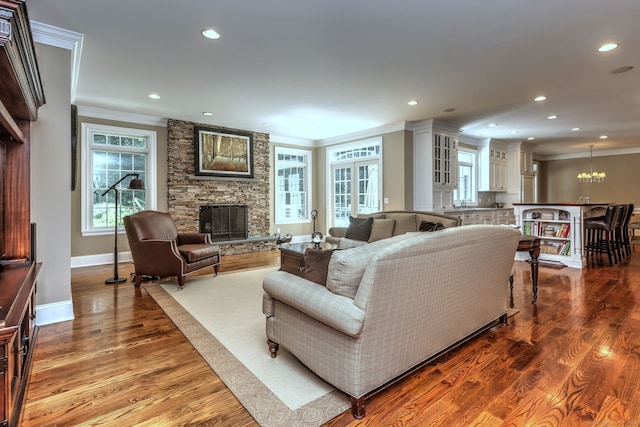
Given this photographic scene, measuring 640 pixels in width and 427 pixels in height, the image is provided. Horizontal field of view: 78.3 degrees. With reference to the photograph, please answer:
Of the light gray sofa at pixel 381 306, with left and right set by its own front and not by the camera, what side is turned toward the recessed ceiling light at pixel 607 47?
right

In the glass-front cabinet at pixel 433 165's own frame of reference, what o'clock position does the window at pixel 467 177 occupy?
The window is roughly at 8 o'clock from the glass-front cabinet.

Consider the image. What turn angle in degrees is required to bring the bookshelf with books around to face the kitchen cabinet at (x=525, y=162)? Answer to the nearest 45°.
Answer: approximately 135° to its right

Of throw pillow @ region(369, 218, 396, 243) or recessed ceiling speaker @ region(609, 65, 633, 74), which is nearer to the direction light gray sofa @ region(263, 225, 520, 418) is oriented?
the throw pillow

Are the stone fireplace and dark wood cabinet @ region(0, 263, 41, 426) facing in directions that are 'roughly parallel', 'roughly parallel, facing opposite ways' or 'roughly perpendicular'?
roughly perpendicular

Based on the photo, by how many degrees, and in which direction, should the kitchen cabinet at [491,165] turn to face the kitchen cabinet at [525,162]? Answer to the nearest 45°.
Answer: approximately 90° to its left

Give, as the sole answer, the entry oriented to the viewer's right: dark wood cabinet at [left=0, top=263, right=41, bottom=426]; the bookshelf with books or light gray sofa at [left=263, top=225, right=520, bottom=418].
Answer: the dark wood cabinet

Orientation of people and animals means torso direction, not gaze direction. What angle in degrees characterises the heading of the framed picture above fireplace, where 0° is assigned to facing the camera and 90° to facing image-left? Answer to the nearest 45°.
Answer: approximately 315°

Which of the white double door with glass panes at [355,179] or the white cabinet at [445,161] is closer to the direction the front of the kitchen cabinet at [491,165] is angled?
the white cabinet

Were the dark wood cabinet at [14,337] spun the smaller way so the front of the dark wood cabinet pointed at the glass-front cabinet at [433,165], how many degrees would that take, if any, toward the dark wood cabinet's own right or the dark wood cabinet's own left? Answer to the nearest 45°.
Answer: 0° — it already faces it

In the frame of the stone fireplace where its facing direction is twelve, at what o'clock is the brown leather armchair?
The brown leather armchair is roughly at 2 o'clock from the stone fireplace.

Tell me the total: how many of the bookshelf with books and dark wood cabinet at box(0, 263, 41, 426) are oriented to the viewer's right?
1

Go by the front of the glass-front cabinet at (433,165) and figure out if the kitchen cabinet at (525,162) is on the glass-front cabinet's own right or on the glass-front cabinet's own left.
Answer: on the glass-front cabinet's own left

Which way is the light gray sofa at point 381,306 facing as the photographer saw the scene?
facing away from the viewer and to the left of the viewer

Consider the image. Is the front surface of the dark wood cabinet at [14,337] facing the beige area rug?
yes

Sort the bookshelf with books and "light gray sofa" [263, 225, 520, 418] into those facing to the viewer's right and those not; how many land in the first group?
0
